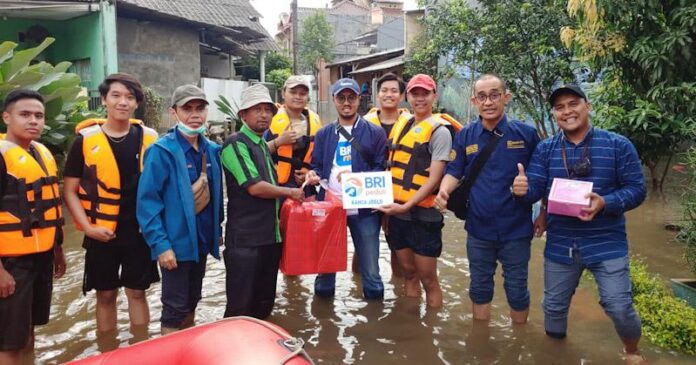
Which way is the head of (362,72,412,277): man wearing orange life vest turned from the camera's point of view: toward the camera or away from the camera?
toward the camera

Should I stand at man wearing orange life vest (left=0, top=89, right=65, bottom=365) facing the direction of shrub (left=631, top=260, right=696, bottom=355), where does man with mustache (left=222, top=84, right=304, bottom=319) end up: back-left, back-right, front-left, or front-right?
front-left

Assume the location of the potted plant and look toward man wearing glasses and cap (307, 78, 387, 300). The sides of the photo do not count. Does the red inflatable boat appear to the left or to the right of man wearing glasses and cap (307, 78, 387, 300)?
left

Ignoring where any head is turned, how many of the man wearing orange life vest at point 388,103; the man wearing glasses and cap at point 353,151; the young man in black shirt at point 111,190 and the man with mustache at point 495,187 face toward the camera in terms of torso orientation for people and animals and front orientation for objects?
4

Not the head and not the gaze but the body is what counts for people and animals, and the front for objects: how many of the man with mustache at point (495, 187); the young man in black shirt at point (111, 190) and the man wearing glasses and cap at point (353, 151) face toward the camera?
3

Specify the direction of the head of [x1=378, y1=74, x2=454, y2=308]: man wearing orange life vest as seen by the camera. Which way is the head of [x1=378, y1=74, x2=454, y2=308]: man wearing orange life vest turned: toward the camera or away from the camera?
toward the camera

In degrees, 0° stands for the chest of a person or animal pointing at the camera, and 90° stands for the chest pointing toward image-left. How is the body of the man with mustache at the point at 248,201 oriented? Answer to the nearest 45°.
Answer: approximately 315°

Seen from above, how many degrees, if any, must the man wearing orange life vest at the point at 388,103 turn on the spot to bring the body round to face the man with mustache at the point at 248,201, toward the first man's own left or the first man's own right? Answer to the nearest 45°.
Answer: approximately 45° to the first man's own right

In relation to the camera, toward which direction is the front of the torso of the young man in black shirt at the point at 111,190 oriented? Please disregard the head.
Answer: toward the camera

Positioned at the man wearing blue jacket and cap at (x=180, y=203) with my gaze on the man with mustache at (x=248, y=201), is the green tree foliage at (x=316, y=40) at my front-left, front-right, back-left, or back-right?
front-left

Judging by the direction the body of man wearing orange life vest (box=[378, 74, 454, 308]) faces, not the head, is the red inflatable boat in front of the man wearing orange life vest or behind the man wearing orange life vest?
in front

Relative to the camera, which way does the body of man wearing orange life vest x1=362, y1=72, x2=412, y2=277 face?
toward the camera

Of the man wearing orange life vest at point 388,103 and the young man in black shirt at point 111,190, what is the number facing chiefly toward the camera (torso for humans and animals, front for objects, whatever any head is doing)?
2

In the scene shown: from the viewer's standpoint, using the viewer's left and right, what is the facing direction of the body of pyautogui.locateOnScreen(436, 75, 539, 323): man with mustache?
facing the viewer

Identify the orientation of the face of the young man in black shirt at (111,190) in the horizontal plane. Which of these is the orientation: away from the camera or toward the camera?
toward the camera
